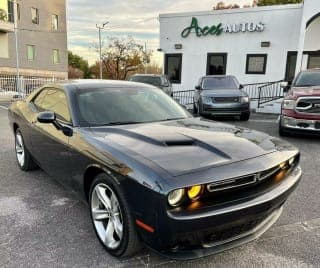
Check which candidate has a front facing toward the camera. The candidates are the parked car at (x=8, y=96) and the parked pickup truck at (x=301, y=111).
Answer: the parked pickup truck at (x=301, y=111)

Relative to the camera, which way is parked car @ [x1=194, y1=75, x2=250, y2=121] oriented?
toward the camera

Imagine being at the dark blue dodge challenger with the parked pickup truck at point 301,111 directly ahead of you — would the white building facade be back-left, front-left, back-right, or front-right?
front-left

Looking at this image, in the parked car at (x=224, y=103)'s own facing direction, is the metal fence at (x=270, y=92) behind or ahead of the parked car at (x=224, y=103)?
behind

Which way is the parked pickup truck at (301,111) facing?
toward the camera

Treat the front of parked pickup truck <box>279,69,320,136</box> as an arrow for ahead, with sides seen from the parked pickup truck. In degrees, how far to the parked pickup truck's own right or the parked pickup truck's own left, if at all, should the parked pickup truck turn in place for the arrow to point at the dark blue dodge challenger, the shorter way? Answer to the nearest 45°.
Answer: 0° — it already faces it

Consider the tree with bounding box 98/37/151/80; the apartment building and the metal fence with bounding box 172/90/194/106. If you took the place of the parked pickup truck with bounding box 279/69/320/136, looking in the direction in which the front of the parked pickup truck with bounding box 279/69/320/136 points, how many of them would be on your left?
0

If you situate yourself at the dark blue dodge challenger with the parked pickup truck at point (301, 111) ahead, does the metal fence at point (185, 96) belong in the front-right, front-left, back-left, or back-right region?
front-left

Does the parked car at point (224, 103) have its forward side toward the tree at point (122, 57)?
no

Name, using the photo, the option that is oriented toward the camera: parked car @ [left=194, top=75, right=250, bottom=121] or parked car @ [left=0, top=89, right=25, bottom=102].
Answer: parked car @ [left=194, top=75, right=250, bottom=121]

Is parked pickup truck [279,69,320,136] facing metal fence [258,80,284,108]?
no

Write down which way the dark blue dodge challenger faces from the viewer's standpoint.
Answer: facing the viewer and to the right of the viewer
